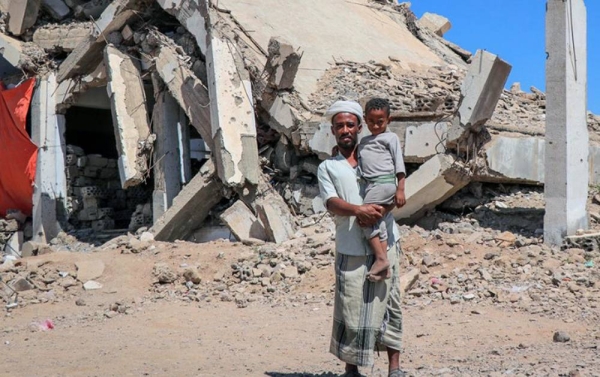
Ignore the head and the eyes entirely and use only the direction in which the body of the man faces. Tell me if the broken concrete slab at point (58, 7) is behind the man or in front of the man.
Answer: behind

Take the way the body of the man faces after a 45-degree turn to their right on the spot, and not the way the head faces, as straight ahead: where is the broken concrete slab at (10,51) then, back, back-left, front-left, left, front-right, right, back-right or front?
back-right

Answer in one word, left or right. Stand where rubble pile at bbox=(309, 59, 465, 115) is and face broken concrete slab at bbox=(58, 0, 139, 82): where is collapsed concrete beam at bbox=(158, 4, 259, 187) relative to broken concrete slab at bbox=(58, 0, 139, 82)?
left

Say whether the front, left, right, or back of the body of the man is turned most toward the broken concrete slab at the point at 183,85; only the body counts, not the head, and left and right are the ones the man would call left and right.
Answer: back

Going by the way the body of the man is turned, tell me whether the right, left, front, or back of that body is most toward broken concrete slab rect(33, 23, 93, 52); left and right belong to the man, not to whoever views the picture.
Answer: back

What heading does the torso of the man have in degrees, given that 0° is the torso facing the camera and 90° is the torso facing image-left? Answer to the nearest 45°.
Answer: approximately 315°

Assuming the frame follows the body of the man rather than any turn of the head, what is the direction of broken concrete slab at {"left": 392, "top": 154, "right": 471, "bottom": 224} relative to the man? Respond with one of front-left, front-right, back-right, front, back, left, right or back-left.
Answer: back-left

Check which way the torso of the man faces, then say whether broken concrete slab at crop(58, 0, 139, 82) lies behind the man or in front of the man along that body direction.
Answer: behind

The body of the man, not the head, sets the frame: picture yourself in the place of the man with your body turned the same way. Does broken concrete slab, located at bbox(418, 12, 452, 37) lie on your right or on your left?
on your left

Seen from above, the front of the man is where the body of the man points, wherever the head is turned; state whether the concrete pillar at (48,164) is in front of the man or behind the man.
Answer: behind

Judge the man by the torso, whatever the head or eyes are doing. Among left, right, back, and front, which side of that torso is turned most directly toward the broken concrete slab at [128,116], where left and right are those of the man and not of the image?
back

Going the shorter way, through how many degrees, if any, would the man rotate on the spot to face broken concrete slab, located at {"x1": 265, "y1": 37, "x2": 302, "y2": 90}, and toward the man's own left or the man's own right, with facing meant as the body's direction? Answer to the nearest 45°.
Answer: approximately 135° to the man's own left

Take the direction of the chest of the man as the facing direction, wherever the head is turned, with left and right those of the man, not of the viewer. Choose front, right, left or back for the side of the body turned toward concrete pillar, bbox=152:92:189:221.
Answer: back
